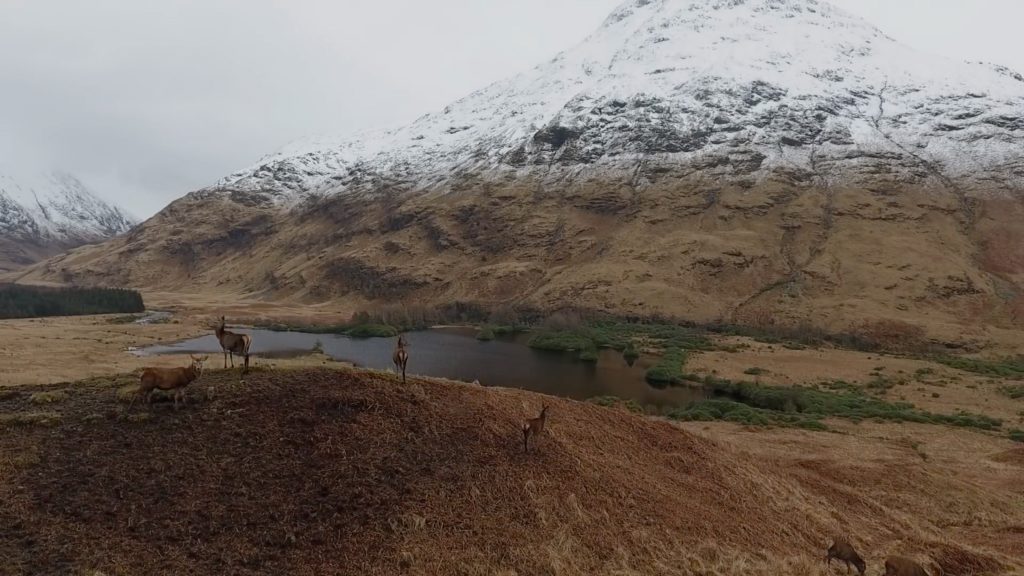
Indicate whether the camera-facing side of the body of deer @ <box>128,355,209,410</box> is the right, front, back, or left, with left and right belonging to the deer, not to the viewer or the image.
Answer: right

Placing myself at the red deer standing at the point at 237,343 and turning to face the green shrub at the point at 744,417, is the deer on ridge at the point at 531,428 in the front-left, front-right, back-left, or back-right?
front-right

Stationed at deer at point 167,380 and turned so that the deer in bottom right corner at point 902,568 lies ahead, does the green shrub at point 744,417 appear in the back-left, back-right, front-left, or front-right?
front-left

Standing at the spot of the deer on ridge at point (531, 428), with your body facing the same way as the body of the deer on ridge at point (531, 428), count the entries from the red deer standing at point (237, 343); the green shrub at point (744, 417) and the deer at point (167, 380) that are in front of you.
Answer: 1

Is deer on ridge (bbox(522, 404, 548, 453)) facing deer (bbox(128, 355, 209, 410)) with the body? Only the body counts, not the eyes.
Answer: no

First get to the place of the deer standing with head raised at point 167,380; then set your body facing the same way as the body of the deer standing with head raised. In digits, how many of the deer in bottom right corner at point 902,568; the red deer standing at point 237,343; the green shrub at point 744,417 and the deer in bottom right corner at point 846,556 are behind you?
0

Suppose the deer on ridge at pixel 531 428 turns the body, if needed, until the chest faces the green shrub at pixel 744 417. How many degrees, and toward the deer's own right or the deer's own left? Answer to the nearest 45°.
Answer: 0° — it already faces it
